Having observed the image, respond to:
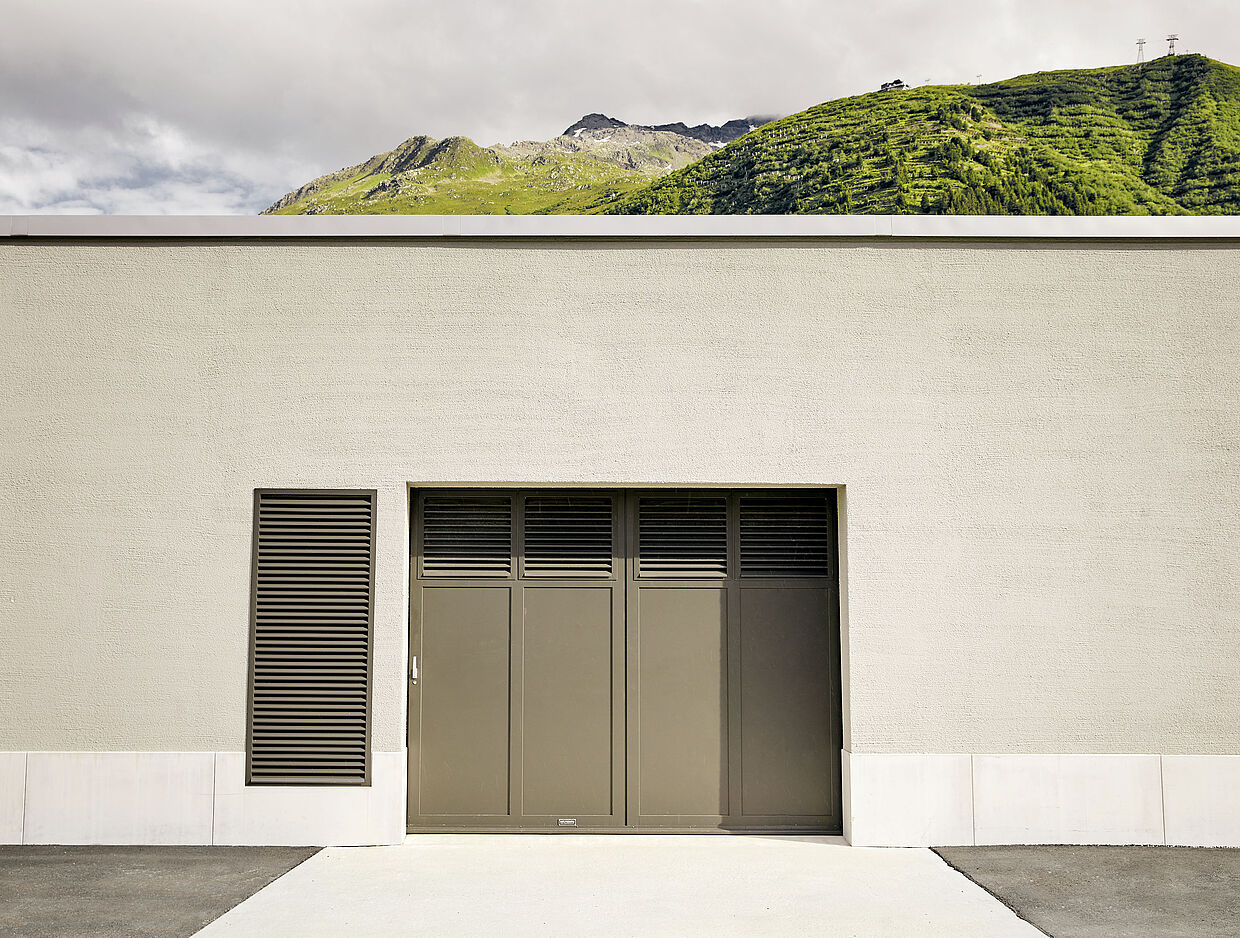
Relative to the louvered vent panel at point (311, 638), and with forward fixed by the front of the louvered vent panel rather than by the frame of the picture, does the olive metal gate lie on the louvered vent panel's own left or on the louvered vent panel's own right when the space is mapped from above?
on the louvered vent panel's own left

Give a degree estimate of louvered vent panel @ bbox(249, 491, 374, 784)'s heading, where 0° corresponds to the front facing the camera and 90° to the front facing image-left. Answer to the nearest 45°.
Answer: approximately 0°
